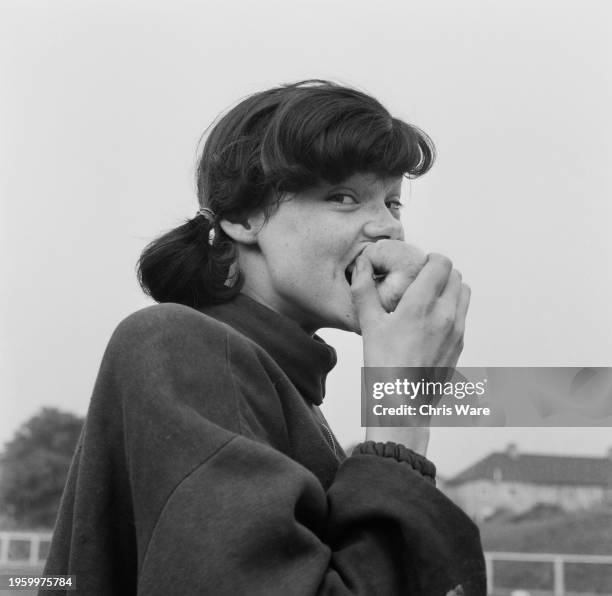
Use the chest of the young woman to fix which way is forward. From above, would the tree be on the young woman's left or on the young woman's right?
on the young woman's left

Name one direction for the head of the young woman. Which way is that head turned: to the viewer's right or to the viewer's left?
to the viewer's right

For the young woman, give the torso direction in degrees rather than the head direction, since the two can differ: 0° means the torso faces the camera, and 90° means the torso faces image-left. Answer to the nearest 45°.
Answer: approximately 270°
